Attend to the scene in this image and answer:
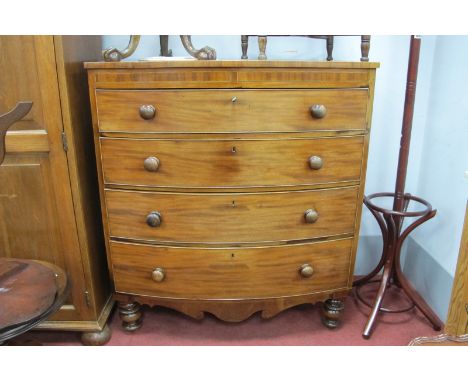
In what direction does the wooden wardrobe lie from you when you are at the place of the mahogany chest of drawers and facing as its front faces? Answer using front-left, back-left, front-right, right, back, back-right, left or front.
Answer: right

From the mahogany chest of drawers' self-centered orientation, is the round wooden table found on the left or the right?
on its right

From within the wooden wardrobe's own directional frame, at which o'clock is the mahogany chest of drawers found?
The mahogany chest of drawers is roughly at 10 o'clock from the wooden wardrobe.

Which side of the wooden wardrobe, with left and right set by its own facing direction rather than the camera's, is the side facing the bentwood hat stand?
left

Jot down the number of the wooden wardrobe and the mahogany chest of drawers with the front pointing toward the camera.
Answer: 2

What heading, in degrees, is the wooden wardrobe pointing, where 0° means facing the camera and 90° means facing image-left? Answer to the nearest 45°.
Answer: approximately 0°
